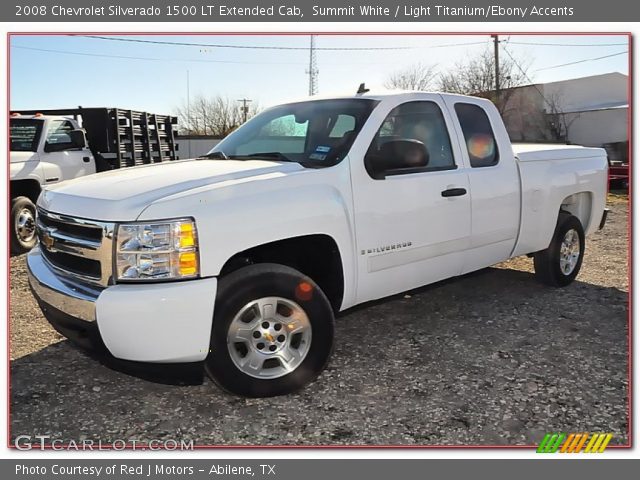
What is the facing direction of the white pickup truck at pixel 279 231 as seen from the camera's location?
facing the viewer and to the left of the viewer

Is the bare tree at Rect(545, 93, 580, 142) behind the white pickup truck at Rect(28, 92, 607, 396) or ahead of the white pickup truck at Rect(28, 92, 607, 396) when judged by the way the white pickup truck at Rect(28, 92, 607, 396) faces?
behind
